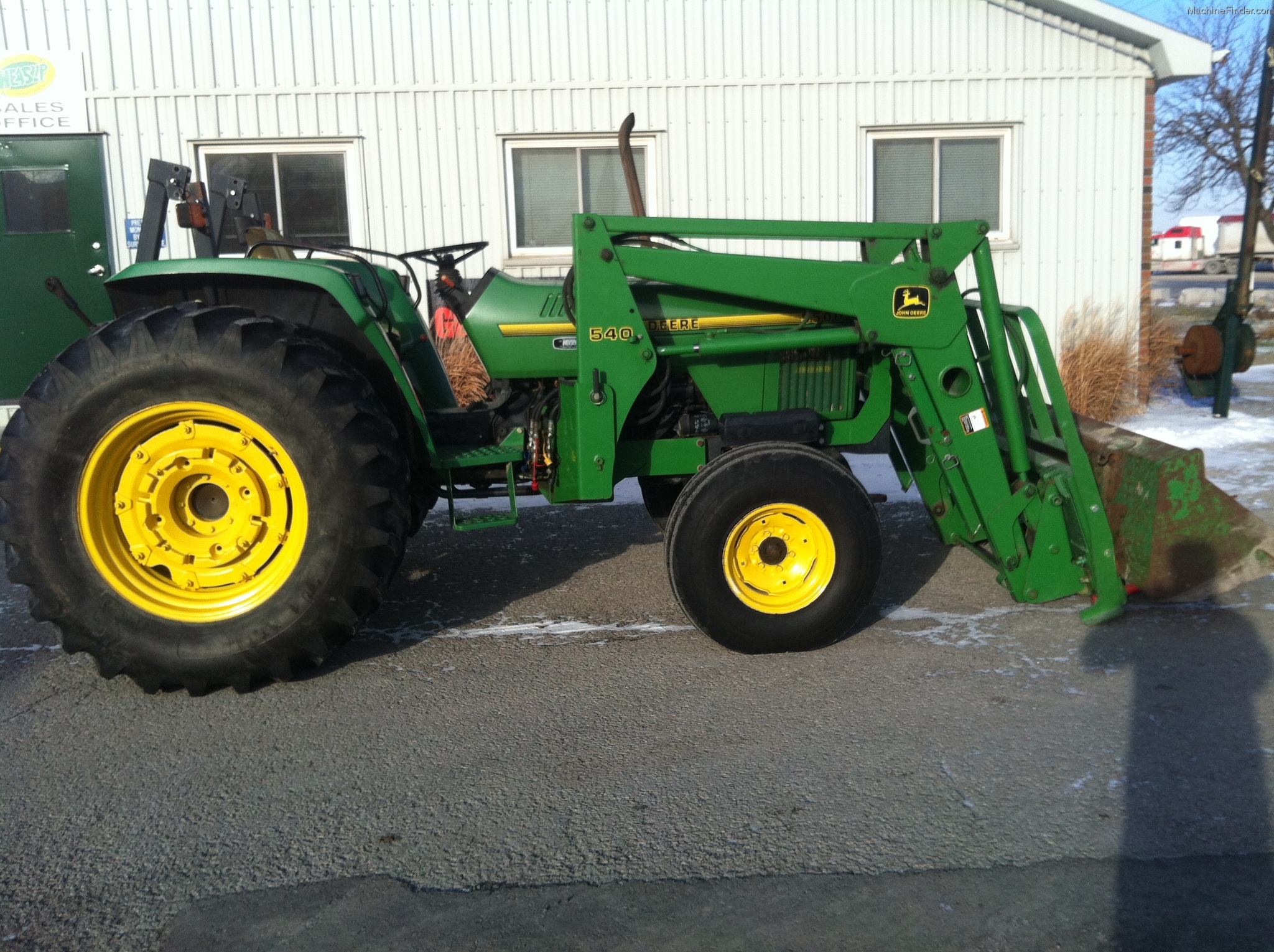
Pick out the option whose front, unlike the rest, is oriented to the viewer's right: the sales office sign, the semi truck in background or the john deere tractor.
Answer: the john deere tractor

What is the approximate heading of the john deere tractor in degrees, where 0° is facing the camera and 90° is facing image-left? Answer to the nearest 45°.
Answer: approximately 270°

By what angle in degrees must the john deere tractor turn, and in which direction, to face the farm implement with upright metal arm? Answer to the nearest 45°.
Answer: approximately 45° to its left

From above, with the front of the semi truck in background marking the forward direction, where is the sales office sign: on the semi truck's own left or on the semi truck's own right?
on the semi truck's own left

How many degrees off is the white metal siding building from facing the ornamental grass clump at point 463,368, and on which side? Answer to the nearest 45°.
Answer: approximately 45° to its right

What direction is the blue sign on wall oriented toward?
toward the camera

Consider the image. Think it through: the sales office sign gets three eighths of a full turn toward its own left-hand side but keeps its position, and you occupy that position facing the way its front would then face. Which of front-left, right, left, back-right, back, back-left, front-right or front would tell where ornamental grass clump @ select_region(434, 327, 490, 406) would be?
right

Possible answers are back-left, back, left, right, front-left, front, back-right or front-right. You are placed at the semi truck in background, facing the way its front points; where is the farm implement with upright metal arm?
left

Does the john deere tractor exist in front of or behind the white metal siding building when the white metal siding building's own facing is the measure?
in front

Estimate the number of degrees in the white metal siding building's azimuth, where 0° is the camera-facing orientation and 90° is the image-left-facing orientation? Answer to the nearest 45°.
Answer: approximately 0°

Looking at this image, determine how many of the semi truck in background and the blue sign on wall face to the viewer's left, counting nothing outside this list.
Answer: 1

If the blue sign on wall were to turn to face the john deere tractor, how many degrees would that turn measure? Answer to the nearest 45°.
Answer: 0° — it already faces it

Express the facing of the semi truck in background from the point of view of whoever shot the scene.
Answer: facing to the left of the viewer

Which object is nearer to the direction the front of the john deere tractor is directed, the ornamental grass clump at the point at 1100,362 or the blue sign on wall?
the ornamental grass clump

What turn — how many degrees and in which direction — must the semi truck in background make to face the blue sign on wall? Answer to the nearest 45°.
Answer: approximately 90° to its left
